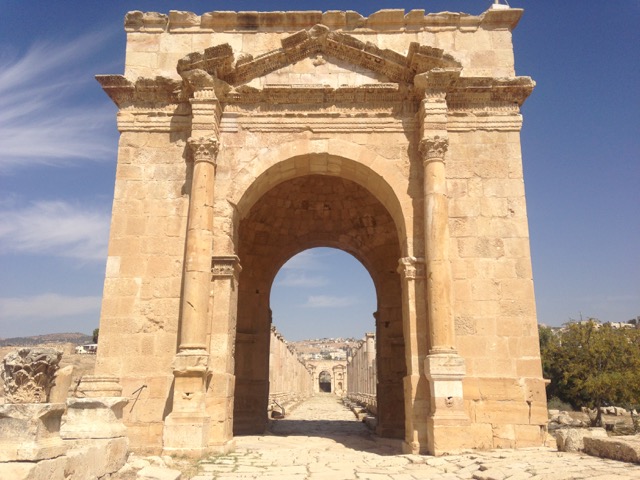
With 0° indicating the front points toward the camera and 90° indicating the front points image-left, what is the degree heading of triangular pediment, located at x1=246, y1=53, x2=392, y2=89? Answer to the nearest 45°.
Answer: approximately 0°
